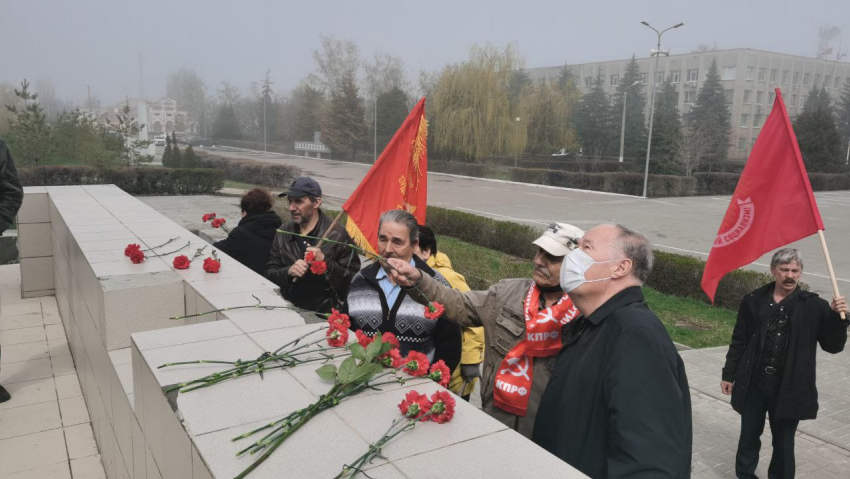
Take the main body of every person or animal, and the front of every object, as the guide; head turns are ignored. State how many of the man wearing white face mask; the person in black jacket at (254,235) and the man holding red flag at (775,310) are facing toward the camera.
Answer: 1

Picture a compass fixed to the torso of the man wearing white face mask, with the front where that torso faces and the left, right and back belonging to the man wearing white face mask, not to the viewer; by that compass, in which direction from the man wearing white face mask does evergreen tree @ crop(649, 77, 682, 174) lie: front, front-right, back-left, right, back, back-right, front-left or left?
right

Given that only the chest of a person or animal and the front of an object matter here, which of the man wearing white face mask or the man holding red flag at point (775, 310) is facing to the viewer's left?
the man wearing white face mask

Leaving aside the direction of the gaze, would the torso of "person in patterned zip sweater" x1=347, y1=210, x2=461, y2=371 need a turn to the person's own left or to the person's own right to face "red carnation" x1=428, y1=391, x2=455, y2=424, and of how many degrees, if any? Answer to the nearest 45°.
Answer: approximately 45° to the person's own left

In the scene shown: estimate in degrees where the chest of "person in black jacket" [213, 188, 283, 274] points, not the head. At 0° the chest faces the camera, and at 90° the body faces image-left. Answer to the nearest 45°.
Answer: approximately 135°

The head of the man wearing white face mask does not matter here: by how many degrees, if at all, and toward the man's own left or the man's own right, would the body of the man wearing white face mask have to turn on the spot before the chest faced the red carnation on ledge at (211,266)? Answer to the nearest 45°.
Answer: approximately 45° to the man's own right

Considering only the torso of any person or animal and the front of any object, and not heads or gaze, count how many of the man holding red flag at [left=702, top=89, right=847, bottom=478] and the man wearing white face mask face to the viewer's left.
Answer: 1

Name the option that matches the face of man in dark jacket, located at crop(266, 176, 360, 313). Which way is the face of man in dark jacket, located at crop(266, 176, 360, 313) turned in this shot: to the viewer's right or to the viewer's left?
to the viewer's left

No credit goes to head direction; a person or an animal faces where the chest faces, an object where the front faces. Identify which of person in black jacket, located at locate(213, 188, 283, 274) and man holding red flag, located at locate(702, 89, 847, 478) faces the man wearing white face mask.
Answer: the man holding red flag

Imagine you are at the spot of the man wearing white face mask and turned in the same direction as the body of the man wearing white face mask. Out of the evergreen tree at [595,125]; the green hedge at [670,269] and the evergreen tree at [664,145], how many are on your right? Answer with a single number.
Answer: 3

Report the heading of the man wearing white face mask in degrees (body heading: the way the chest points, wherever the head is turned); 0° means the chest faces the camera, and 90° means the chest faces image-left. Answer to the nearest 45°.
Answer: approximately 90°

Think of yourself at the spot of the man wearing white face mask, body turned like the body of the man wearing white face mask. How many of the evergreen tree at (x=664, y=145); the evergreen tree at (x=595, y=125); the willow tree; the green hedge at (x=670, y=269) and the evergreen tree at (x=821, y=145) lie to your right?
5

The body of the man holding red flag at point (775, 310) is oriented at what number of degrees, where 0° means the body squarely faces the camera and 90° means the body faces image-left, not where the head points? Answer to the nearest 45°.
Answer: approximately 0°
